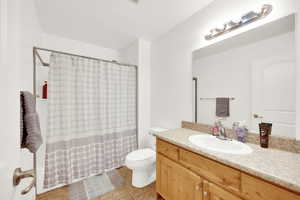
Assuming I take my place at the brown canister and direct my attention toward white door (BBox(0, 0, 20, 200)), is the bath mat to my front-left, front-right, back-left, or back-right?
front-right

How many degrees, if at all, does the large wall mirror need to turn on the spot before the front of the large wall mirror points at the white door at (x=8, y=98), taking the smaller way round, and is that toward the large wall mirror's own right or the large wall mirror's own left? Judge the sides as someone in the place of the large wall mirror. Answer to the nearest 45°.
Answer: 0° — it already faces it

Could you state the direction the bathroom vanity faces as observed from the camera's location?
facing the viewer and to the left of the viewer

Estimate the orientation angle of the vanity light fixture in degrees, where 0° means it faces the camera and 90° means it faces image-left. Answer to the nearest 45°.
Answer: approximately 45°

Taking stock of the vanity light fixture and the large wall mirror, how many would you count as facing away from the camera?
0

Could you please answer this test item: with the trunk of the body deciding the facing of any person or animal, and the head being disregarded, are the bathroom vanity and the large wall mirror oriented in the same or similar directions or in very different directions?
same or similar directions

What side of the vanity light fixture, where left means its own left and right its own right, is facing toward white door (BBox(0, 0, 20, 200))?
front

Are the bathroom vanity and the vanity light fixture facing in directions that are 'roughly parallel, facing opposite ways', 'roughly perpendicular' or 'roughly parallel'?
roughly parallel

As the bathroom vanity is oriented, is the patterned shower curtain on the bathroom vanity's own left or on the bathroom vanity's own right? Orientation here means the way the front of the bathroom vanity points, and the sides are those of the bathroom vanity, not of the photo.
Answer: on the bathroom vanity's own right

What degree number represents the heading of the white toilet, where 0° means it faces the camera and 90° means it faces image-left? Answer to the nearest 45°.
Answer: approximately 45°

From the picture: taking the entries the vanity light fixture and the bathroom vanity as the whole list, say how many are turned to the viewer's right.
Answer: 0

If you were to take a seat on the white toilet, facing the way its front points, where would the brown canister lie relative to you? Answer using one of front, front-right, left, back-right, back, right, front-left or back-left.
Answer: left
